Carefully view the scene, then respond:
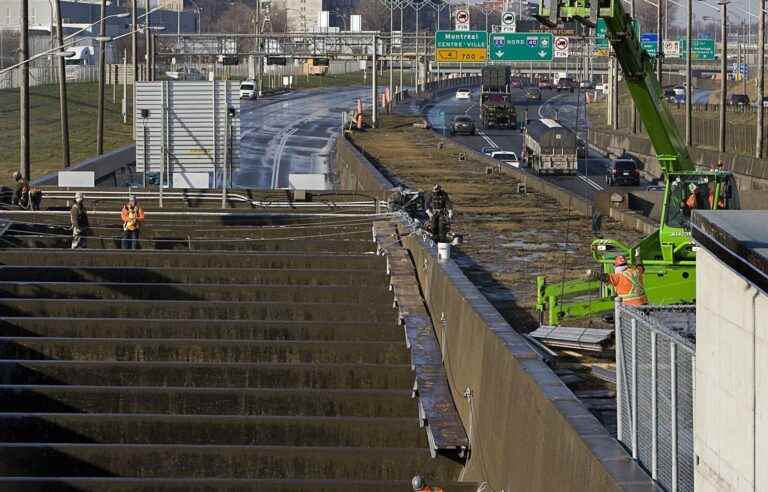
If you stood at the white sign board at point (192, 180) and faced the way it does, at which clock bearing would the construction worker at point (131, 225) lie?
The construction worker is roughly at 12 o'clock from the white sign board.

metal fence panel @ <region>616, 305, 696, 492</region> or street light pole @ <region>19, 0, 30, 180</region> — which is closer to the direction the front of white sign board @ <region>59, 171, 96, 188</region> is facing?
the metal fence panel

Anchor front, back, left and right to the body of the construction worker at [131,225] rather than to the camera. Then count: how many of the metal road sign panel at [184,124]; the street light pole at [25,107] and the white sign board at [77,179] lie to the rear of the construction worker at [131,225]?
3

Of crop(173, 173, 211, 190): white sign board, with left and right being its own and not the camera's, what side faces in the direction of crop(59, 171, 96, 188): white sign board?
right

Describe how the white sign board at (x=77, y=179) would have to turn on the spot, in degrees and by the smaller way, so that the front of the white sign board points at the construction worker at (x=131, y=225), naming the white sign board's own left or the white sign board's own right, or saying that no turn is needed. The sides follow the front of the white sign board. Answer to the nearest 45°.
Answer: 0° — it already faces them

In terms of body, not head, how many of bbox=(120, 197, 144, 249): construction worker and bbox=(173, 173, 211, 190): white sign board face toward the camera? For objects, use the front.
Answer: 2

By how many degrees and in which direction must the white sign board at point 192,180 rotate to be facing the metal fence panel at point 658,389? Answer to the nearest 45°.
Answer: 0° — it already faces it

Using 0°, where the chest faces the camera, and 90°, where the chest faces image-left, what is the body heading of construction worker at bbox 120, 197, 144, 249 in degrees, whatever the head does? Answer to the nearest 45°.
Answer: approximately 0°
